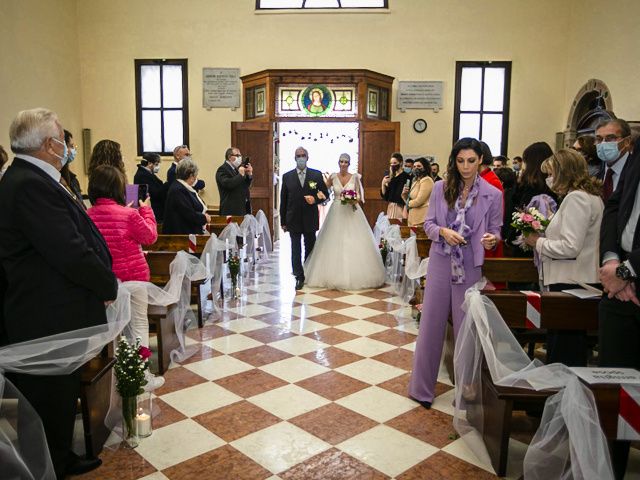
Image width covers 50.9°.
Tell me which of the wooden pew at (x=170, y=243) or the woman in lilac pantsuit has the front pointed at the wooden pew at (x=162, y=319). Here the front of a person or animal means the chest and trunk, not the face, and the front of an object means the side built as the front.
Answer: the wooden pew at (x=170, y=243)

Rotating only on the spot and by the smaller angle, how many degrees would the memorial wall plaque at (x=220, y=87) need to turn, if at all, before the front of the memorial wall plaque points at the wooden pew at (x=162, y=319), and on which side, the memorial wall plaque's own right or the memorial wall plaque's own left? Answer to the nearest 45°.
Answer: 0° — it already faces it

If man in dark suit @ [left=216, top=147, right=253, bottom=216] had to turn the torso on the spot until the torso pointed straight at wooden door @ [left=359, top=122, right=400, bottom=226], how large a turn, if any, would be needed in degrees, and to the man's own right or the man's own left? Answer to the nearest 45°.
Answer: approximately 90° to the man's own left

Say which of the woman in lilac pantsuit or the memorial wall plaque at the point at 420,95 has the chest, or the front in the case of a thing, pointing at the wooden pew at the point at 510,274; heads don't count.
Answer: the memorial wall plaque

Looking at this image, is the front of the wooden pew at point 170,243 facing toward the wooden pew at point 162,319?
yes

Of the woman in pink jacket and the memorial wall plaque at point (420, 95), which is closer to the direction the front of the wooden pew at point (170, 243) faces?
the woman in pink jacket

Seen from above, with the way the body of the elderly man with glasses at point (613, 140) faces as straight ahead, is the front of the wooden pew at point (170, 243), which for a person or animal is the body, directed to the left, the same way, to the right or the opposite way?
to the left

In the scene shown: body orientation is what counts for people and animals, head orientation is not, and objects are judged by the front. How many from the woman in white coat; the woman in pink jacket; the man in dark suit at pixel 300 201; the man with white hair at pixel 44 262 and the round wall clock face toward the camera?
2
